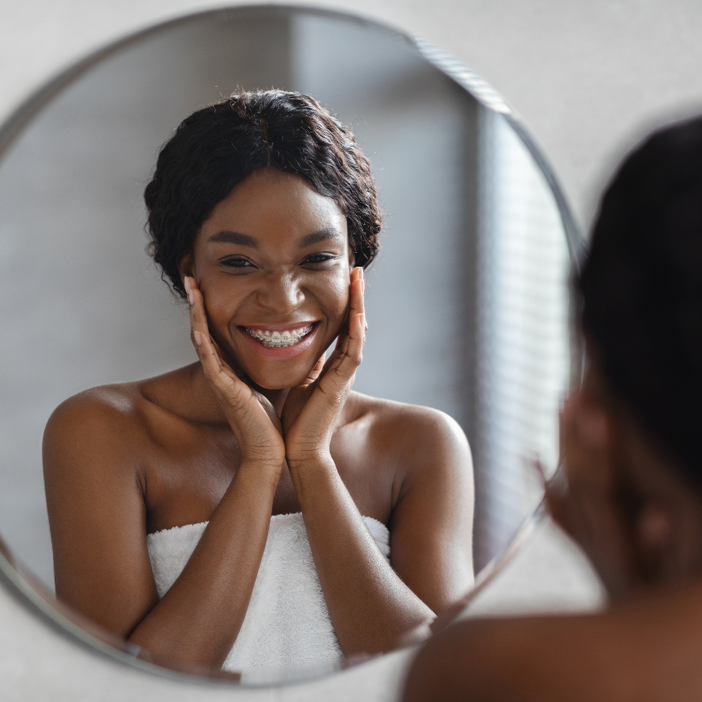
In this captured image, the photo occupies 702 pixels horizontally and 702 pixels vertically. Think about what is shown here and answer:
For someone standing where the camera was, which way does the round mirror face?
facing the viewer
